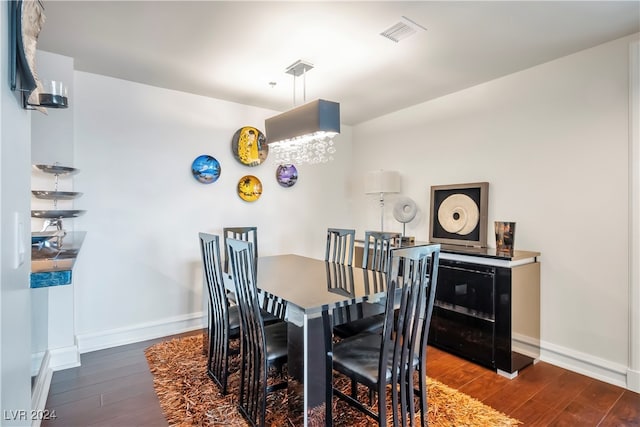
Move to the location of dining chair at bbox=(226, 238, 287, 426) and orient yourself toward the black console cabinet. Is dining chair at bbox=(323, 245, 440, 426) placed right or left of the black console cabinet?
right

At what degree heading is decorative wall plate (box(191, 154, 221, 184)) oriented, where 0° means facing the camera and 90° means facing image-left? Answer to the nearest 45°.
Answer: approximately 0°

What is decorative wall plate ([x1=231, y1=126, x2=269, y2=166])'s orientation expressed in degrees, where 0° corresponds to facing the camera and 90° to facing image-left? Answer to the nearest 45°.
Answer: approximately 0°

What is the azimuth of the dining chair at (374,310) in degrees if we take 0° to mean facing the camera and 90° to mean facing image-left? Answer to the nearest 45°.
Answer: approximately 45°

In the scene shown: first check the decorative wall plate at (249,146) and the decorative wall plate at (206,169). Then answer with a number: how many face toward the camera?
2

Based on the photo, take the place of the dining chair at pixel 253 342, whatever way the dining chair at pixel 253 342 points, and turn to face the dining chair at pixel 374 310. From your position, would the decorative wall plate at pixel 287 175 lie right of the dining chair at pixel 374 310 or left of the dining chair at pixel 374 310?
left

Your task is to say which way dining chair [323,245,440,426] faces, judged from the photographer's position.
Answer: facing away from the viewer and to the left of the viewer

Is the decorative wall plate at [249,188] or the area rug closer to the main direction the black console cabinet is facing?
the area rug
